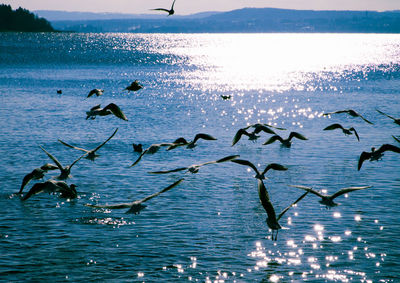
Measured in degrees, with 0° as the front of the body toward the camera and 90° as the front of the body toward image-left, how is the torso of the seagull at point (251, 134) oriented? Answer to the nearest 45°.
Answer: approximately 180°
